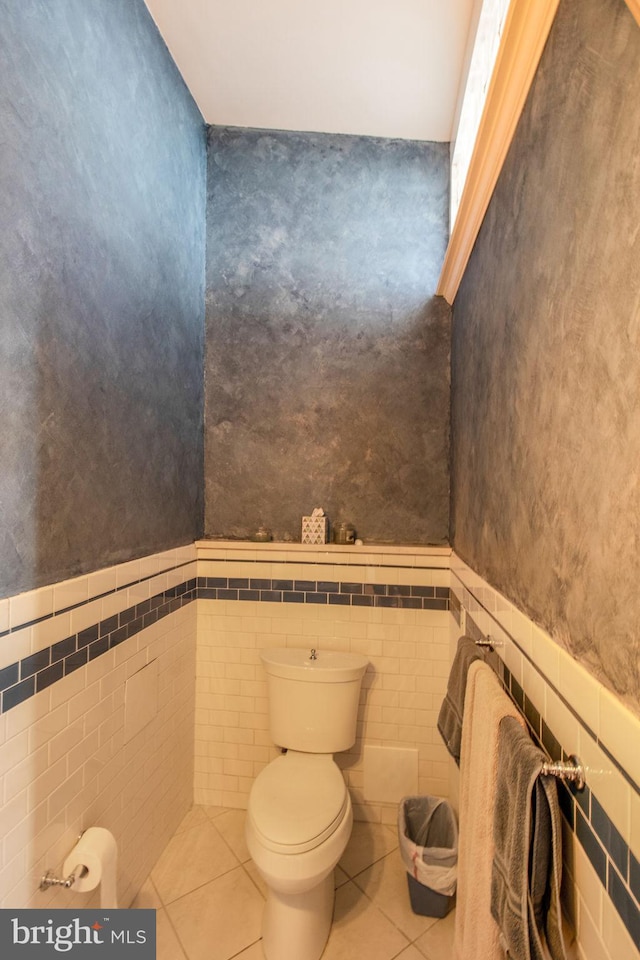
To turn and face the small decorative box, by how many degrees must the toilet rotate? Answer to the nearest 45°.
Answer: approximately 180°

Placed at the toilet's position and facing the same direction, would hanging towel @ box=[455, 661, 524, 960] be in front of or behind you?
in front

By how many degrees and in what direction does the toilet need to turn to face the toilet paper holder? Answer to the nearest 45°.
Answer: approximately 45° to its right

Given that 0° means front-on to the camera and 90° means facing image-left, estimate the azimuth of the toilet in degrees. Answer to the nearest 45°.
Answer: approximately 0°
